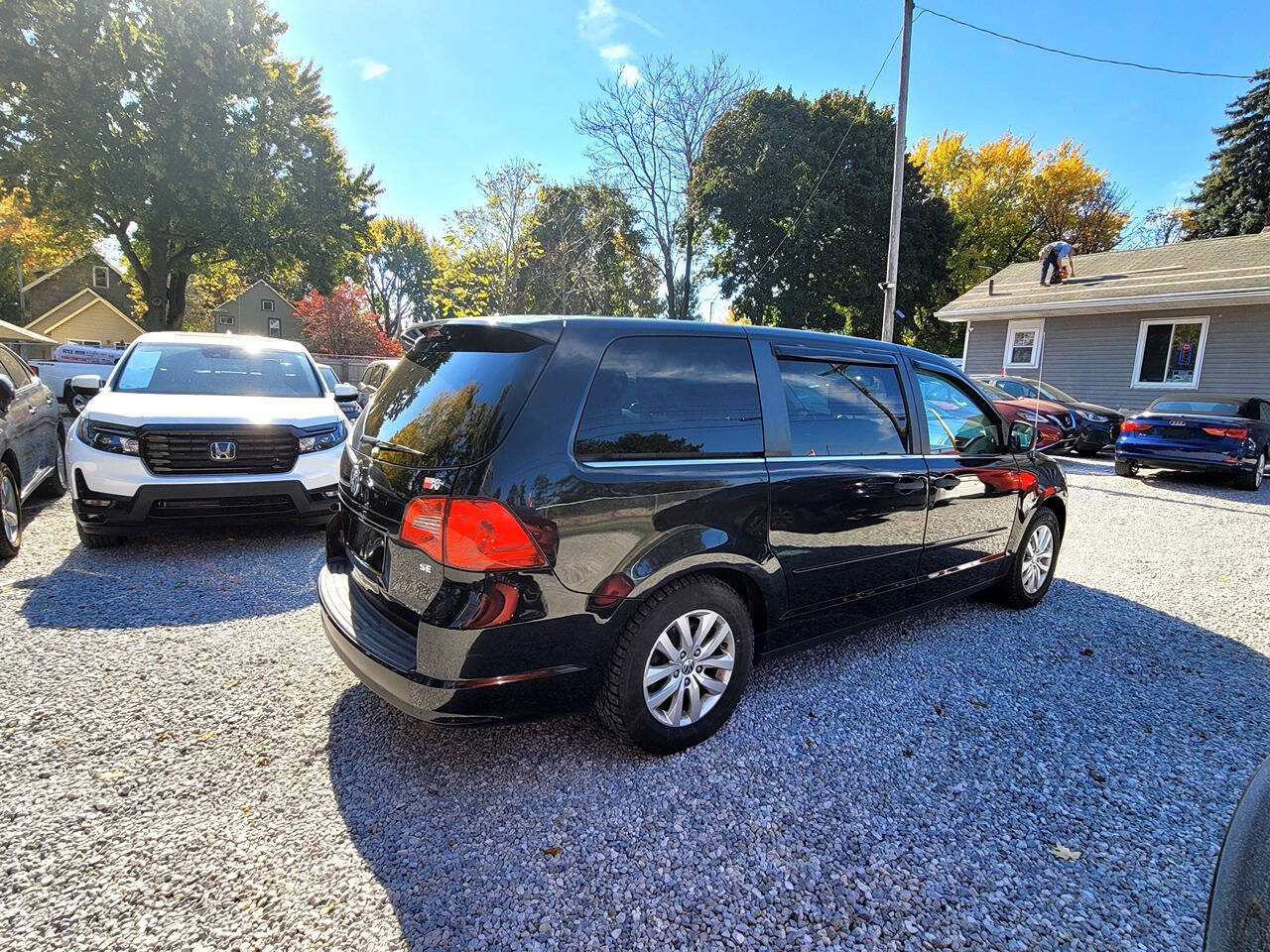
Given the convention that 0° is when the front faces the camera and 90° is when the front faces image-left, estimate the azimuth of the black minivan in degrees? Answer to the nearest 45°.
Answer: approximately 225°

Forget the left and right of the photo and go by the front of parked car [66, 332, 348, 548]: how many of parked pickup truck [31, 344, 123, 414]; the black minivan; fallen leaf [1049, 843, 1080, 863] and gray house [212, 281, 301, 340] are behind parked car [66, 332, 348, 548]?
2

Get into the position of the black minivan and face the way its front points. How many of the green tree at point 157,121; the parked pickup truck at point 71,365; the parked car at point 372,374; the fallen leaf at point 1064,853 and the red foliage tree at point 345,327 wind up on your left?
4

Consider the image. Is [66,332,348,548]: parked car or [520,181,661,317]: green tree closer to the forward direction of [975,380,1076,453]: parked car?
the parked car

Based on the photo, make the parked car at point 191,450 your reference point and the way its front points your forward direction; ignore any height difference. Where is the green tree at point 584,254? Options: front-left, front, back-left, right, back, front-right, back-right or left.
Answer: back-left

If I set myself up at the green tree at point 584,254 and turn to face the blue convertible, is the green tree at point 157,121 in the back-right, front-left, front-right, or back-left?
front-right

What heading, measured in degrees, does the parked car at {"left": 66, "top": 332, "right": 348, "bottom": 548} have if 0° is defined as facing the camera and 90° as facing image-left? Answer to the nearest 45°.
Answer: approximately 0°

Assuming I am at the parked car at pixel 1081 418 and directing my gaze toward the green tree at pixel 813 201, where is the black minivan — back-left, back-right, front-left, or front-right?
back-left

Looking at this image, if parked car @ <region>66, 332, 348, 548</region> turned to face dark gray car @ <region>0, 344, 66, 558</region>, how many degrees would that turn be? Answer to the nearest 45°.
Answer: approximately 135° to its right

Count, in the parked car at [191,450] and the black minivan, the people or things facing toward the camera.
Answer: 1

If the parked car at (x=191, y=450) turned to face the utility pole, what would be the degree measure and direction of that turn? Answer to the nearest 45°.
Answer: approximately 90° to its left

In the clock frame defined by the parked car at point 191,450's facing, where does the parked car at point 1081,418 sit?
the parked car at point 1081,418 is roughly at 9 o'clock from the parked car at point 191,450.

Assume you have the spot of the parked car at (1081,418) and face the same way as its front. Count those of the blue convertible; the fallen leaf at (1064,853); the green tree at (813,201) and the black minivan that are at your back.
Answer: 1

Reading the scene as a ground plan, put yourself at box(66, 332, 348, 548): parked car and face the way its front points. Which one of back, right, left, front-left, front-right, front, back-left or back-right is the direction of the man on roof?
left
